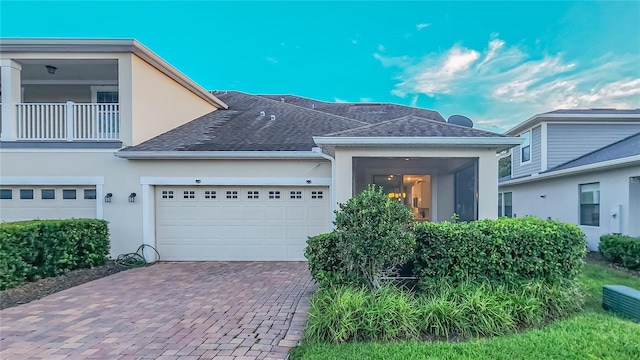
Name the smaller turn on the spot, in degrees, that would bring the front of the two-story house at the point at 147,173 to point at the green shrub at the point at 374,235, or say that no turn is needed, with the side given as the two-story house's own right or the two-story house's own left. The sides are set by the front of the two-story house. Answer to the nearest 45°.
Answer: approximately 45° to the two-story house's own left

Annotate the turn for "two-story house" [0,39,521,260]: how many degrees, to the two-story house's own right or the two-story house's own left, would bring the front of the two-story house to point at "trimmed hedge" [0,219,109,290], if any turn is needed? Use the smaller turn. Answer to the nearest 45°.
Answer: approximately 45° to the two-story house's own right

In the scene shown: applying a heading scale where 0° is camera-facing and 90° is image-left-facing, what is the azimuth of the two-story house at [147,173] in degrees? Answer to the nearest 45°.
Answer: approximately 0°

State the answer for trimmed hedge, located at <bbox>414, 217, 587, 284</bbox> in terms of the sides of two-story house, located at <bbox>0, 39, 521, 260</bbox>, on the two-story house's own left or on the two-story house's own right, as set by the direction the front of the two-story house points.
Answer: on the two-story house's own left

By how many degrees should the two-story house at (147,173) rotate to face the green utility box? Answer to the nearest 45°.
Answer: approximately 45° to its left

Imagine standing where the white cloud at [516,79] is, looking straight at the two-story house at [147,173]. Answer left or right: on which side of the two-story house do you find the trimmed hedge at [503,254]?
left

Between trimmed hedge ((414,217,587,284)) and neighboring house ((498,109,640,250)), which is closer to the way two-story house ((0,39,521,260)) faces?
the trimmed hedge

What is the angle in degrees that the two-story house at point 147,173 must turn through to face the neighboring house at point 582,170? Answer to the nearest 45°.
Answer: approximately 90° to its left
